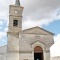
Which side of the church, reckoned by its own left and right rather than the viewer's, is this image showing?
front
